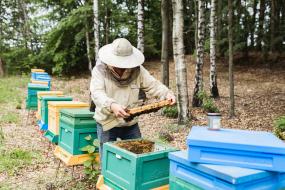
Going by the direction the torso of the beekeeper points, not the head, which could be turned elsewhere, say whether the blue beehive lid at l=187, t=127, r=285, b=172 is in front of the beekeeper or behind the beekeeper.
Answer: in front

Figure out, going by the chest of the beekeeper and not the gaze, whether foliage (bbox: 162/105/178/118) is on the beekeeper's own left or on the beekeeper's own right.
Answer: on the beekeeper's own left

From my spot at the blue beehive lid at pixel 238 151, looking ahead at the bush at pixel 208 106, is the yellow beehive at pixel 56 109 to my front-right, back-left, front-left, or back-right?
front-left

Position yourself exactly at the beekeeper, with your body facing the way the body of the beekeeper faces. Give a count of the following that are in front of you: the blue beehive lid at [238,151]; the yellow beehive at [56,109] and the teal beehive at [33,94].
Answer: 1

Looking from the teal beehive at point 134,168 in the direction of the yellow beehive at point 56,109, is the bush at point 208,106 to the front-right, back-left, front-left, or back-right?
front-right

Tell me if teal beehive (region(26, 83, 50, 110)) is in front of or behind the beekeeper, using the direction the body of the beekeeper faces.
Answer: behind

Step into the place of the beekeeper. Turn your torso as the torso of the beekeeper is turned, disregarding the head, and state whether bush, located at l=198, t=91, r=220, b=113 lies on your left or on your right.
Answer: on your left

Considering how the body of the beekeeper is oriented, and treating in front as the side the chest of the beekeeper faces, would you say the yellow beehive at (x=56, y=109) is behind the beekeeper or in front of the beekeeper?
behind

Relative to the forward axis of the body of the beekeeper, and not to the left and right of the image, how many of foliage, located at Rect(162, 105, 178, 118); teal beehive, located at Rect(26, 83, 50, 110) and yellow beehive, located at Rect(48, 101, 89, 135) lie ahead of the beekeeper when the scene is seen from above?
0

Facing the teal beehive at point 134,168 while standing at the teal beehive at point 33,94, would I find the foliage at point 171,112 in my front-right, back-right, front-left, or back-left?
front-left

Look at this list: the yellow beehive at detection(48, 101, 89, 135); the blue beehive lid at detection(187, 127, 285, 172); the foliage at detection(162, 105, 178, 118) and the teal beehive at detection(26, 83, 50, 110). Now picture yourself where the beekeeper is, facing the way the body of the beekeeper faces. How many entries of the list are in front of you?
1

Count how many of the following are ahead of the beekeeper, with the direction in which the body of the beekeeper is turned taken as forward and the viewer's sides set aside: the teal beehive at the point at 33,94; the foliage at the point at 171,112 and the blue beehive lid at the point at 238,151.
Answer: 1

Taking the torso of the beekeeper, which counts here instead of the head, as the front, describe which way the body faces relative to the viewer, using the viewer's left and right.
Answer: facing the viewer and to the right of the viewer
